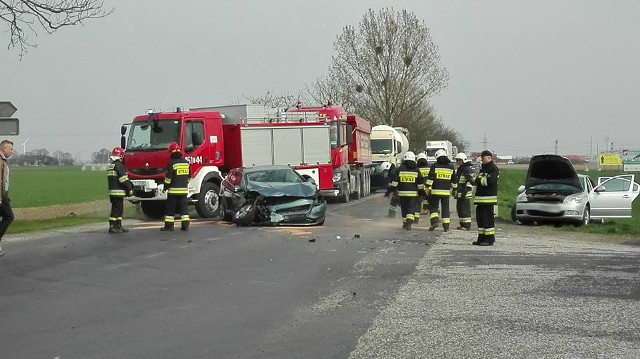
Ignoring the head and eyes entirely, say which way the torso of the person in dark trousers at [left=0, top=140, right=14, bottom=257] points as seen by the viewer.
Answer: to the viewer's right

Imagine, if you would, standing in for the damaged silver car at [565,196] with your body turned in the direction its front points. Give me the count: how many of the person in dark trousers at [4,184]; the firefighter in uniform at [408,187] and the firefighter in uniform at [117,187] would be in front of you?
3

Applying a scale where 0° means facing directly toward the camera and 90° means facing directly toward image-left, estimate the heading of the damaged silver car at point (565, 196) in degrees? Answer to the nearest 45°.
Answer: approximately 45°

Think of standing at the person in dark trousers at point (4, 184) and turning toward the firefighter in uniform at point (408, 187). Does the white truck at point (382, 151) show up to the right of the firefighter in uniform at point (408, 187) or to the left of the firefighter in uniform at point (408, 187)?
left

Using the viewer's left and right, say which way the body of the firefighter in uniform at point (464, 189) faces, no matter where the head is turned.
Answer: facing to the left of the viewer

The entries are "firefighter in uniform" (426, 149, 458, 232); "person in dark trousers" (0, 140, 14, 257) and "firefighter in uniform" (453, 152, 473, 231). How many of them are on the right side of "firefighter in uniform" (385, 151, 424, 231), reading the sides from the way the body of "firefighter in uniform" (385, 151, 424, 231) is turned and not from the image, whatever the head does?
2

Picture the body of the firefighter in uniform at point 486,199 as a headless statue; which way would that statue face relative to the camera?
to the viewer's left

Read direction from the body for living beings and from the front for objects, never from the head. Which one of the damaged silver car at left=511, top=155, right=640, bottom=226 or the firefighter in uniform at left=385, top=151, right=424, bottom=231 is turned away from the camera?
the firefighter in uniform

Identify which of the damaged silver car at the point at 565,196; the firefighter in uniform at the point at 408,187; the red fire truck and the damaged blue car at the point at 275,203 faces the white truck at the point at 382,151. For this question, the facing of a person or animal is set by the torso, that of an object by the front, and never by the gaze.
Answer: the firefighter in uniform

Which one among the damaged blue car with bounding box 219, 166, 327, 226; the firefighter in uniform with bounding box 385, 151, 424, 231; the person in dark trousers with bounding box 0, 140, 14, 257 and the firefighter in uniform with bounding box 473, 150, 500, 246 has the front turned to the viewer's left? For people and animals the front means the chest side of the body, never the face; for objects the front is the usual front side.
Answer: the firefighter in uniform with bounding box 473, 150, 500, 246

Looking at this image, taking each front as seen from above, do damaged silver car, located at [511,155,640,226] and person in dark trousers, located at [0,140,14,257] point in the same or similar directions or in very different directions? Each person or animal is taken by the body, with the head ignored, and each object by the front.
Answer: very different directions

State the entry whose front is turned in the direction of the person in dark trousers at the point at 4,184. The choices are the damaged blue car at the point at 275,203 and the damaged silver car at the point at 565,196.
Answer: the damaged silver car at the point at 565,196
